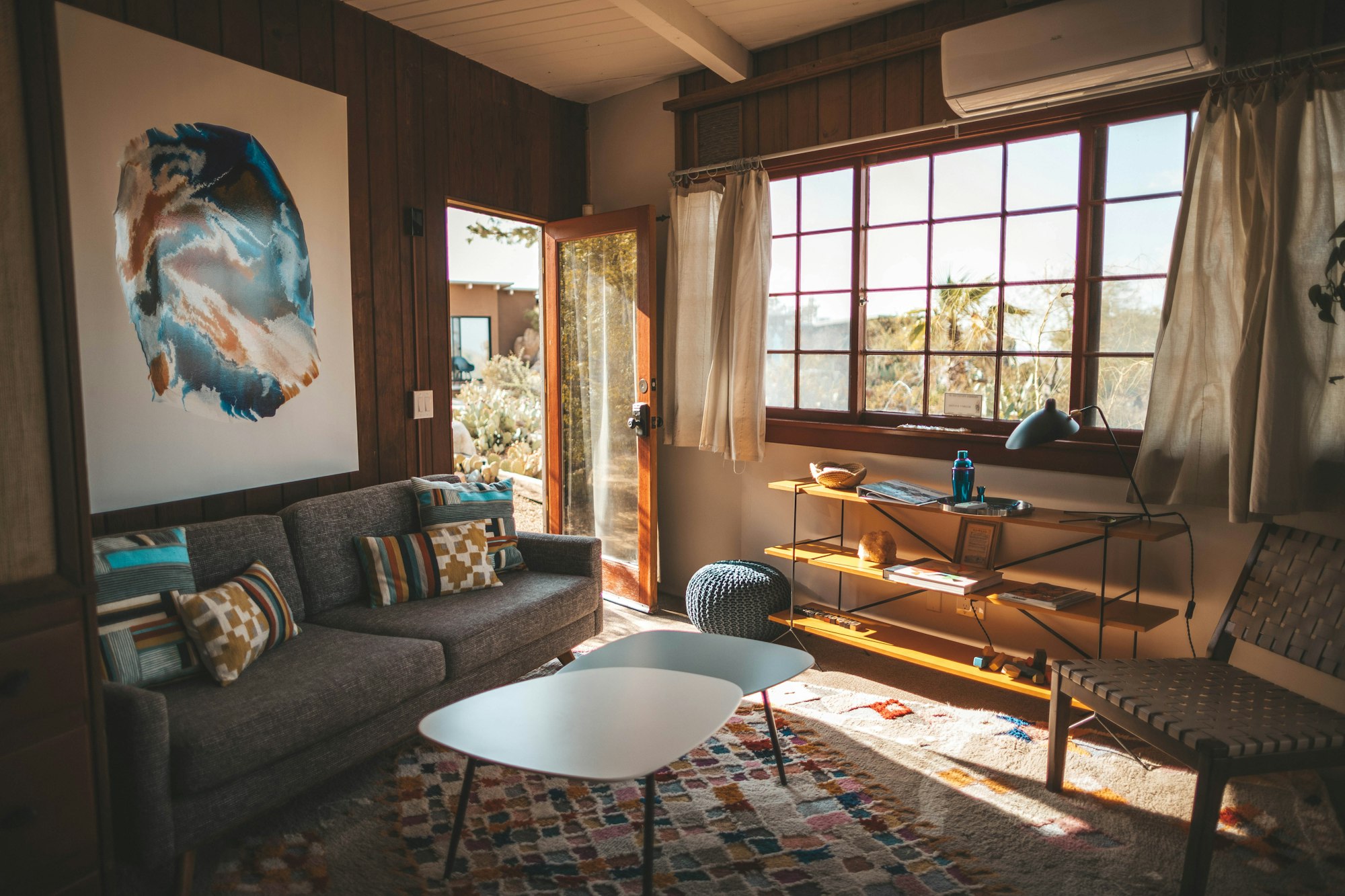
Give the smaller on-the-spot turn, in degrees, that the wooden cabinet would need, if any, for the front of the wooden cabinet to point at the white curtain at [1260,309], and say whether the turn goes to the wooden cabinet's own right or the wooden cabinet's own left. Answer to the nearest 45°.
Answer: approximately 45° to the wooden cabinet's own left

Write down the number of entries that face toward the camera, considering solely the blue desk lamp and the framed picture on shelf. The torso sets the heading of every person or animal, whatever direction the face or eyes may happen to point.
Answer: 1

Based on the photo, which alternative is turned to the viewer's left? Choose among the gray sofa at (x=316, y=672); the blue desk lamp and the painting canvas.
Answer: the blue desk lamp

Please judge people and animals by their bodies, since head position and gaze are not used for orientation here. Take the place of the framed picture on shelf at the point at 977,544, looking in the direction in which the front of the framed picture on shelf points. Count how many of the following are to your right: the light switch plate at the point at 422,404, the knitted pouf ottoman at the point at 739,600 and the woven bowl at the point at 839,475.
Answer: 3

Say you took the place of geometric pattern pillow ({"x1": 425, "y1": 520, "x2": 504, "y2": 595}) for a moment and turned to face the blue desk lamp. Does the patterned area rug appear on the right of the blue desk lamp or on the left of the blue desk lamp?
right

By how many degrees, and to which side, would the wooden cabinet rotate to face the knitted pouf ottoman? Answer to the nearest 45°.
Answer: approximately 45° to its left

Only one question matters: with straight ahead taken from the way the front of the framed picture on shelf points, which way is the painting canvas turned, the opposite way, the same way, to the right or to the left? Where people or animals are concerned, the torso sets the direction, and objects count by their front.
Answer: to the left

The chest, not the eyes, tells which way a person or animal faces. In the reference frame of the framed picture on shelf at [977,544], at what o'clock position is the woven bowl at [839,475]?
The woven bowl is roughly at 3 o'clock from the framed picture on shelf.

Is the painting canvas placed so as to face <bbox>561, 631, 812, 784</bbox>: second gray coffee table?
yes

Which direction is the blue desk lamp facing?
to the viewer's left

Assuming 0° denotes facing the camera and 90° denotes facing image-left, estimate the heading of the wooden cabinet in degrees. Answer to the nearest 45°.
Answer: approximately 315°
